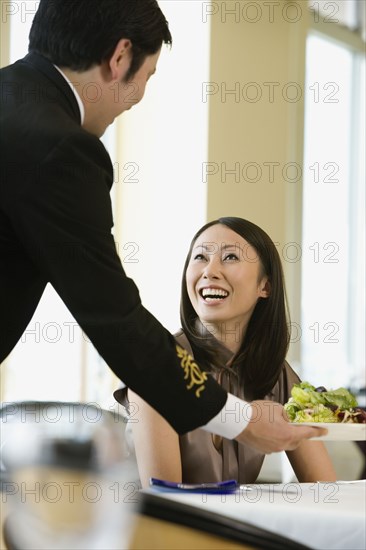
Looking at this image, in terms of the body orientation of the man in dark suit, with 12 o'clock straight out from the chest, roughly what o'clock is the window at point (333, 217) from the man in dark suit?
The window is roughly at 11 o'clock from the man in dark suit.

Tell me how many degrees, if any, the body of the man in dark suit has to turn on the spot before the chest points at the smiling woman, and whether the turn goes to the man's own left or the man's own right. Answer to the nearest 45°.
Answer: approximately 45° to the man's own left

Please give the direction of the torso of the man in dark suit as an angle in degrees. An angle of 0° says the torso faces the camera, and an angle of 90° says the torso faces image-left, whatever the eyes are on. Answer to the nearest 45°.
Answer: approximately 225°
